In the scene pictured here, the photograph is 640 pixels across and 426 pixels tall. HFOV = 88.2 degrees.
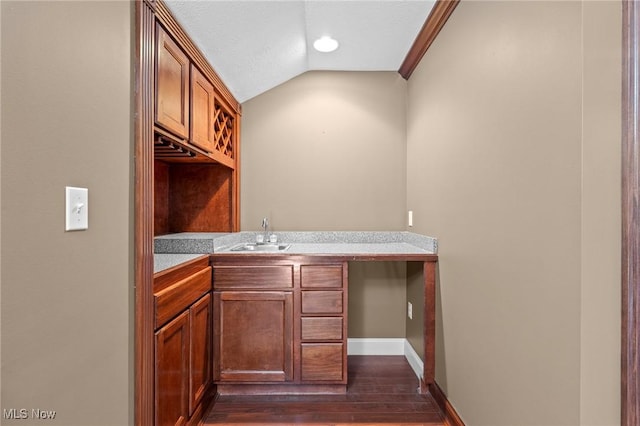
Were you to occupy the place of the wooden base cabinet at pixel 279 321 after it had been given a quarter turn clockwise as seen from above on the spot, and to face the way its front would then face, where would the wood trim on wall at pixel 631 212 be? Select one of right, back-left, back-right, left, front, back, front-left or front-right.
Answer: back-left

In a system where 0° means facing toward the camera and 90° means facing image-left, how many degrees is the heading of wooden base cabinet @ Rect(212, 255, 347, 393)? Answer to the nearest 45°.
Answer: approximately 0°
